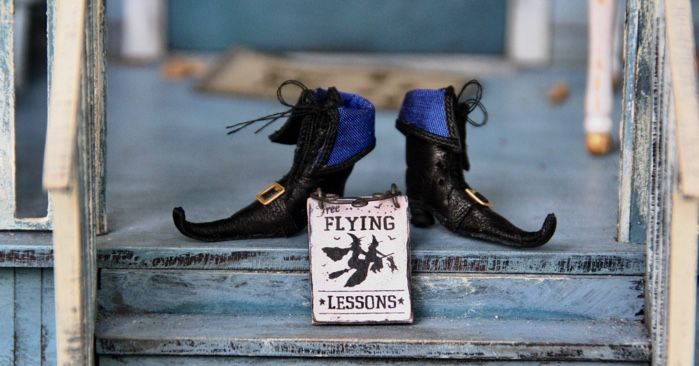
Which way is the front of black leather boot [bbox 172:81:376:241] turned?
to the viewer's left

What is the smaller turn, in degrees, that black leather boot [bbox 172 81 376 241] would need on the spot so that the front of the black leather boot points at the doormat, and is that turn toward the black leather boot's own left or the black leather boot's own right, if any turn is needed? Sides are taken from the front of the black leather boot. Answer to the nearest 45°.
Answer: approximately 90° to the black leather boot's own right

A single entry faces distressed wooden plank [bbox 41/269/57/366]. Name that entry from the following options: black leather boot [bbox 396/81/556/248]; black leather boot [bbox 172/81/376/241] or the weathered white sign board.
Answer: black leather boot [bbox 172/81/376/241]

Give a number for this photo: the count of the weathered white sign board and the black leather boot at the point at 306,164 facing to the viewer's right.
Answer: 0

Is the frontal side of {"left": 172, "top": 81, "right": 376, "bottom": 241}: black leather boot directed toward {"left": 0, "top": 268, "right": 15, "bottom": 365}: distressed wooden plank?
yes

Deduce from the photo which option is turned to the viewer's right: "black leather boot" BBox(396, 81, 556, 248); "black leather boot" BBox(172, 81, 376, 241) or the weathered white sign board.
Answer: "black leather boot" BBox(396, 81, 556, 248)

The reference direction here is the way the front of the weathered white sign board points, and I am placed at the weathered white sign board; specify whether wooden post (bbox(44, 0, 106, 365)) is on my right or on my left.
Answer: on my right

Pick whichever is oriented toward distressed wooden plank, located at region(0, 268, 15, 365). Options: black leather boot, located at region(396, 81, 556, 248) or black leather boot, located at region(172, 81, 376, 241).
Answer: black leather boot, located at region(172, 81, 376, 241)

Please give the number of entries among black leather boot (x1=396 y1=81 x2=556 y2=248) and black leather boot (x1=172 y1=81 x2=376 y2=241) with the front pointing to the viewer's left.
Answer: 1

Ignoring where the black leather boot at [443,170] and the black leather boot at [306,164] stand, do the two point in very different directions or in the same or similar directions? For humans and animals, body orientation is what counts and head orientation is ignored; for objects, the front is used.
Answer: very different directions

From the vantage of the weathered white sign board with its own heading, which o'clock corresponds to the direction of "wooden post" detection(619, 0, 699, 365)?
The wooden post is roughly at 9 o'clock from the weathered white sign board.

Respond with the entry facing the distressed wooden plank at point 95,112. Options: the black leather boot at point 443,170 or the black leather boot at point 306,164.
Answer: the black leather boot at point 306,164

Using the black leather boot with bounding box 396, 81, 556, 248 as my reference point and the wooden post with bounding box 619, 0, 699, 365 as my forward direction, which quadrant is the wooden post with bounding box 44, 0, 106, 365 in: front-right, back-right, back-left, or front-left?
back-right

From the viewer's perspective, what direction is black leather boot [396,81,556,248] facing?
to the viewer's right

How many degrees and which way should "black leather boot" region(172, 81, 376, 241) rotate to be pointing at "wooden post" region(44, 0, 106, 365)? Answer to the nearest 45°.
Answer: approximately 45° to its left
